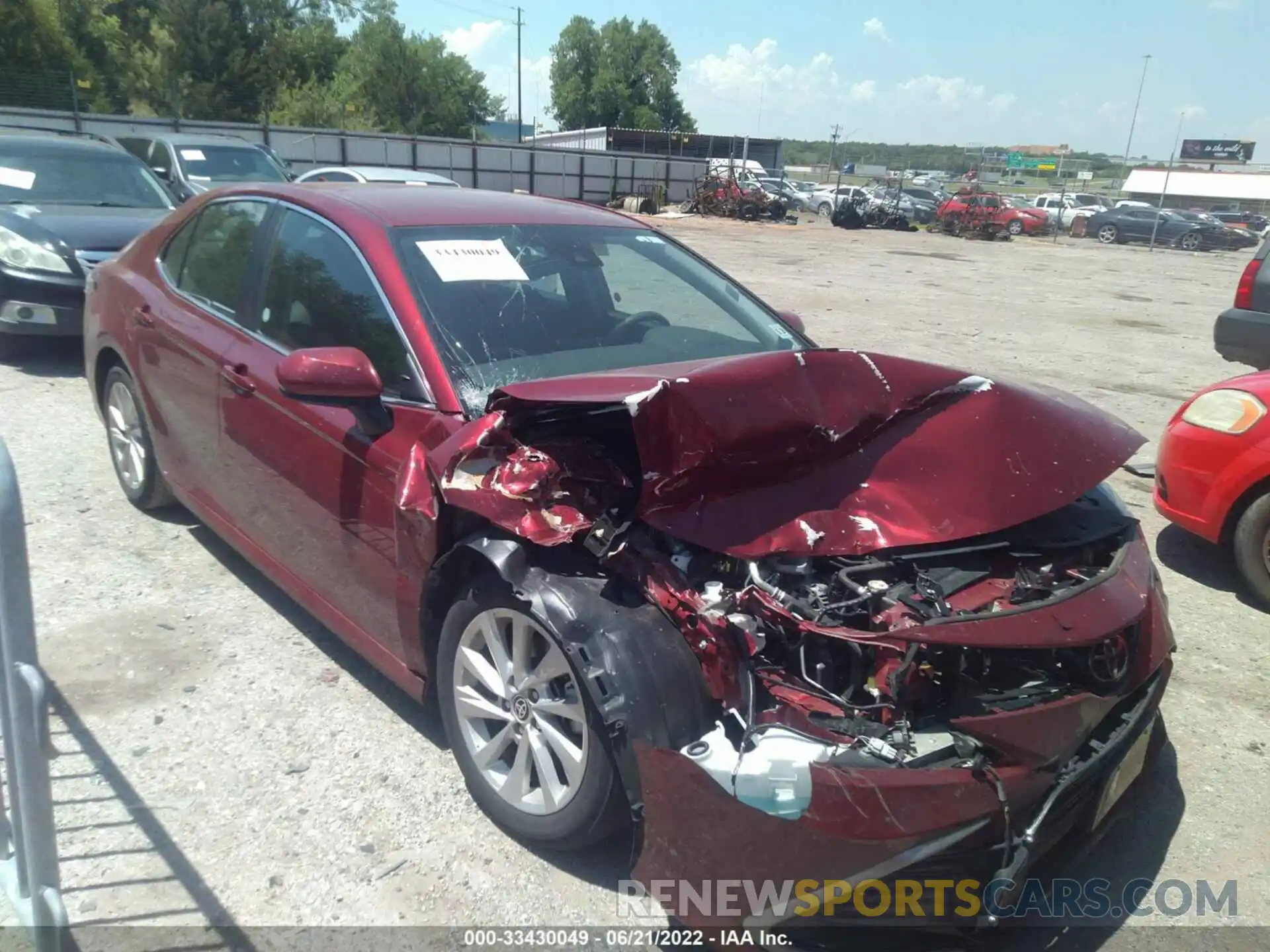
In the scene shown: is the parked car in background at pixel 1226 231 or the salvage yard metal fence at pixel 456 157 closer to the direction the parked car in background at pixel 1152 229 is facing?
the parked car in background

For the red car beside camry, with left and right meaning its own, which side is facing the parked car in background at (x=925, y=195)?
right

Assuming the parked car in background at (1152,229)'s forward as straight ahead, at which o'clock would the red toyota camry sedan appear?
The red toyota camry sedan is roughly at 3 o'clock from the parked car in background.

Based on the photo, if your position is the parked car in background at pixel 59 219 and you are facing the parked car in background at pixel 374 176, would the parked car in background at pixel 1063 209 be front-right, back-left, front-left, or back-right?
front-right

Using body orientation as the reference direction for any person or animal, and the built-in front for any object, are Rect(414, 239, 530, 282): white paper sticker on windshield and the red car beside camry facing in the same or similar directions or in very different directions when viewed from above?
very different directions

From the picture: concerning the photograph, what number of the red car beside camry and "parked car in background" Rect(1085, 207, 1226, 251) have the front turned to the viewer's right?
1

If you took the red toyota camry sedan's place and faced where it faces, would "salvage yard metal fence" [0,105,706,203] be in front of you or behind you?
behind

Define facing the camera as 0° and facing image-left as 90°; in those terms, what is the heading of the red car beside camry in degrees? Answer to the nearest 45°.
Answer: approximately 90°

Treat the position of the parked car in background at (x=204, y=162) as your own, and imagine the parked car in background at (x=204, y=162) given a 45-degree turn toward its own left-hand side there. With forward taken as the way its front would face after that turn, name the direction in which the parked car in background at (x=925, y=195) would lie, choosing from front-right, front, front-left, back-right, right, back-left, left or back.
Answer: front-left

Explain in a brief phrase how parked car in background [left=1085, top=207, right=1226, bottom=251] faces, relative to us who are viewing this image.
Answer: facing to the right of the viewer

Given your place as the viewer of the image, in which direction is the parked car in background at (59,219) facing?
facing the viewer and to the right of the viewer
